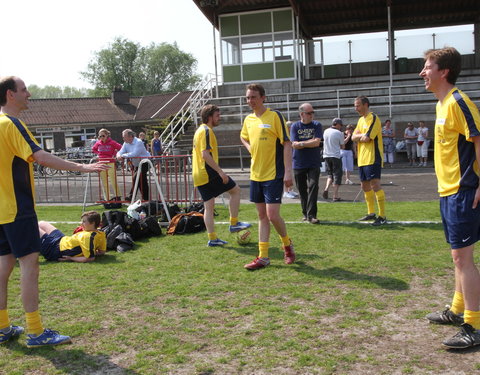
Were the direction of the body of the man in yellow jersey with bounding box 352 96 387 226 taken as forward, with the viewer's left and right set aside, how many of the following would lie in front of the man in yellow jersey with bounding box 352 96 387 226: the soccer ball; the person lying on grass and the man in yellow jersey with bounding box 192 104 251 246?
3

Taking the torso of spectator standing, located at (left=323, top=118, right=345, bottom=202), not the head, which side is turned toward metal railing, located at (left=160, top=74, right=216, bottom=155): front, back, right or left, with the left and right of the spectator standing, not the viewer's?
left

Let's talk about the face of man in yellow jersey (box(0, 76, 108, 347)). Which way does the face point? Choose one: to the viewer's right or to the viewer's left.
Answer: to the viewer's right

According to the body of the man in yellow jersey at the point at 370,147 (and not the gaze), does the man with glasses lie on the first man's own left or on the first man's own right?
on the first man's own right

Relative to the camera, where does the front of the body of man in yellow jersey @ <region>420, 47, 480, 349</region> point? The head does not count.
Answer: to the viewer's left

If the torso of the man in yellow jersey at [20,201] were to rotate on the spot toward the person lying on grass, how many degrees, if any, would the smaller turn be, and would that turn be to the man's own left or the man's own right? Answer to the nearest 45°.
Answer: approximately 90° to the man's own left

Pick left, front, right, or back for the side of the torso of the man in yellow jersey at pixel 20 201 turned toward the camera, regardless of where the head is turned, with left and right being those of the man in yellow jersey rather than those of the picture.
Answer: right

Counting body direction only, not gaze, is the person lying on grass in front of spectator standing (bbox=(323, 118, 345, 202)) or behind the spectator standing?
behind

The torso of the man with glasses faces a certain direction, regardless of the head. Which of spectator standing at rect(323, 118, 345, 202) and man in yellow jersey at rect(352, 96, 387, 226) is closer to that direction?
the man in yellow jersey

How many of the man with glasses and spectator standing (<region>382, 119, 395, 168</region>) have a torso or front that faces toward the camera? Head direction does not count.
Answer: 2

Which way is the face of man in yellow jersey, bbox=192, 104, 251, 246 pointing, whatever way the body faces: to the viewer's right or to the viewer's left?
to the viewer's right
